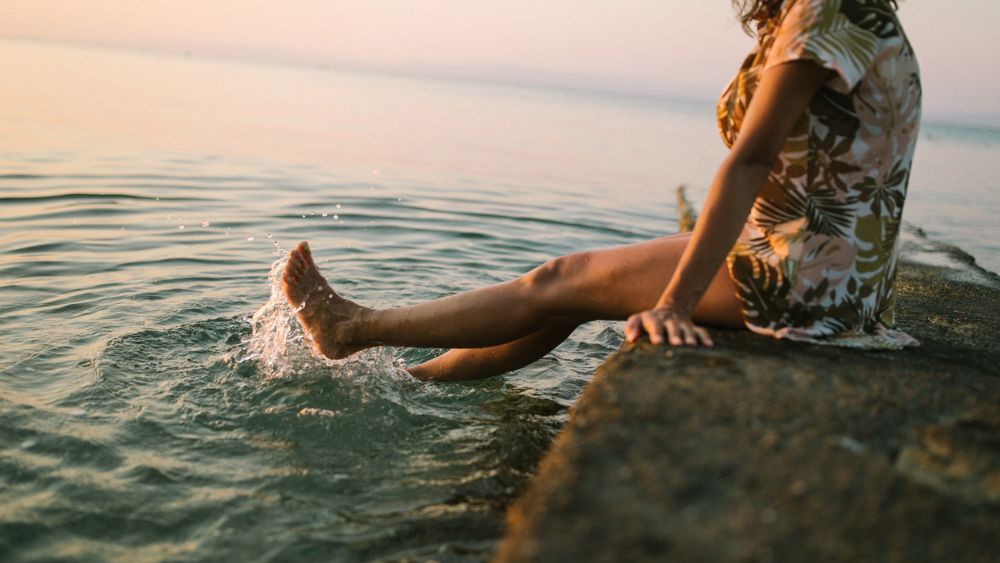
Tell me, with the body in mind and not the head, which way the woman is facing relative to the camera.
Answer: to the viewer's left

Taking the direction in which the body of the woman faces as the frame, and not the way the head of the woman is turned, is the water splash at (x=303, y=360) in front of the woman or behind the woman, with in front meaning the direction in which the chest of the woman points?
in front
